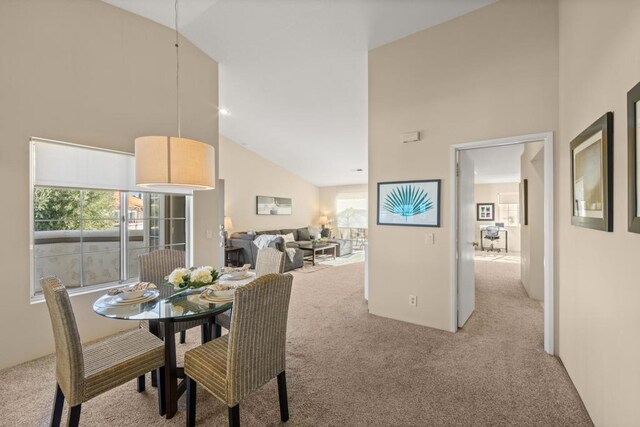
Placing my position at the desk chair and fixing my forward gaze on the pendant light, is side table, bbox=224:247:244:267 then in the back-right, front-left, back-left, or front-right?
front-right

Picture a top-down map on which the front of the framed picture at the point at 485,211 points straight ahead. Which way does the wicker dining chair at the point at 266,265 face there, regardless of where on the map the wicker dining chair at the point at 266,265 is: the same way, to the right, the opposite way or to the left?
the same way

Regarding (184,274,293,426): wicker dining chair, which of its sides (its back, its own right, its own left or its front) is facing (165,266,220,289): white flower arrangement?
front

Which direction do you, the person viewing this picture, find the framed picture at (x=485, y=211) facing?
facing the viewer

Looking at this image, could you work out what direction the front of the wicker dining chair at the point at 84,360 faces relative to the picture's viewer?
facing away from the viewer and to the right of the viewer

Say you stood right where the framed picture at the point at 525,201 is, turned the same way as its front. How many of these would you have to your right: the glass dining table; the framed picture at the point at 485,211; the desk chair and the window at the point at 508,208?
3

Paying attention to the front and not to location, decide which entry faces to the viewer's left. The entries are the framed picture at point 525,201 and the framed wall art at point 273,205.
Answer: the framed picture

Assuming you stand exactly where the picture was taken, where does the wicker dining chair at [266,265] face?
facing the viewer and to the left of the viewer

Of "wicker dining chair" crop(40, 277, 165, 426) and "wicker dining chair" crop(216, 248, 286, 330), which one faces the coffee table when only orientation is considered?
"wicker dining chair" crop(40, 277, 165, 426)

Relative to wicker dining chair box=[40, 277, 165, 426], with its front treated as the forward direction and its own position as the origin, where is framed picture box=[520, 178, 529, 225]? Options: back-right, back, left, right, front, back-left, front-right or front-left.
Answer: front-right

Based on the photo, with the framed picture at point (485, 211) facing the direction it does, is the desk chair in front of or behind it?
in front

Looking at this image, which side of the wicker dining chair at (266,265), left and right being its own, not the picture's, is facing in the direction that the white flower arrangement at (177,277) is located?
front

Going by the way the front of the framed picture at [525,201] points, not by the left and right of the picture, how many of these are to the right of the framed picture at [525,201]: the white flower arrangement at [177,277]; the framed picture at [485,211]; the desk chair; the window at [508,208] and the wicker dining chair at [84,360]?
3

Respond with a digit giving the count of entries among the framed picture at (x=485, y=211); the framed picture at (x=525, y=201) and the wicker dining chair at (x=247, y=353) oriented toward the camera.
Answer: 1

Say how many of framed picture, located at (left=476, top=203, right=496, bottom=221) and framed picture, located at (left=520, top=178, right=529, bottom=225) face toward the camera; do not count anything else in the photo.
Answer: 1

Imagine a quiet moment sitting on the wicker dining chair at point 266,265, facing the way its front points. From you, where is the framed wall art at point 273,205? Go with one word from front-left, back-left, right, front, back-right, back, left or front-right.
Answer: back-right

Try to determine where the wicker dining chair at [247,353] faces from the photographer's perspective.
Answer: facing away from the viewer and to the left of the viewer
